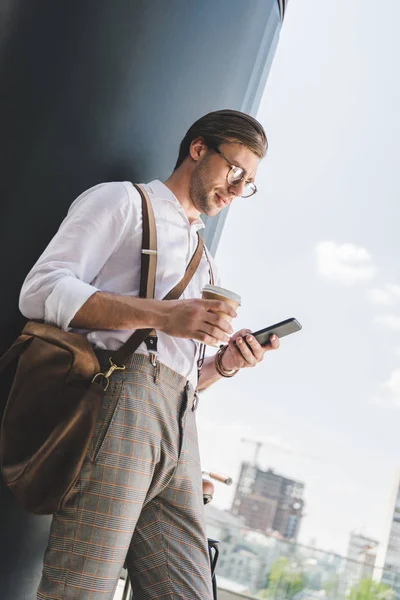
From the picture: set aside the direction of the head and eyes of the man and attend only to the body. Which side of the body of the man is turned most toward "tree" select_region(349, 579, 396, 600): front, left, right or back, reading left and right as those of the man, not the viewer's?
left

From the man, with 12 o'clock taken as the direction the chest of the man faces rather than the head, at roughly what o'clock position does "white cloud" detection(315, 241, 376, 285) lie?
The white cloud is roughly at 8 o'clock from the man.

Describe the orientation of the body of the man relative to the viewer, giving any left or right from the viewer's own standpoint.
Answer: facing the viewer and to the right of the viewer

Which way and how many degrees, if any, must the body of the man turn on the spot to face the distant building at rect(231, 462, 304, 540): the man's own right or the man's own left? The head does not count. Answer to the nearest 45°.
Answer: approximately 135° to the man's own left

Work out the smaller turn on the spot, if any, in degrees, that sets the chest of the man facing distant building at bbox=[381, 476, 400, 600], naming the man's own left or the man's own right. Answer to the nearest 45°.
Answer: approximately 90° to the man's own left

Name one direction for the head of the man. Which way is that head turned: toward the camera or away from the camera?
toward the camera

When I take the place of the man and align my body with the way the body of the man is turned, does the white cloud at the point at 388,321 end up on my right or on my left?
on my left

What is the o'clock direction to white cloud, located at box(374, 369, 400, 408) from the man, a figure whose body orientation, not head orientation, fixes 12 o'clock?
The white cloud is roughly at 8 o'clock from the man.
